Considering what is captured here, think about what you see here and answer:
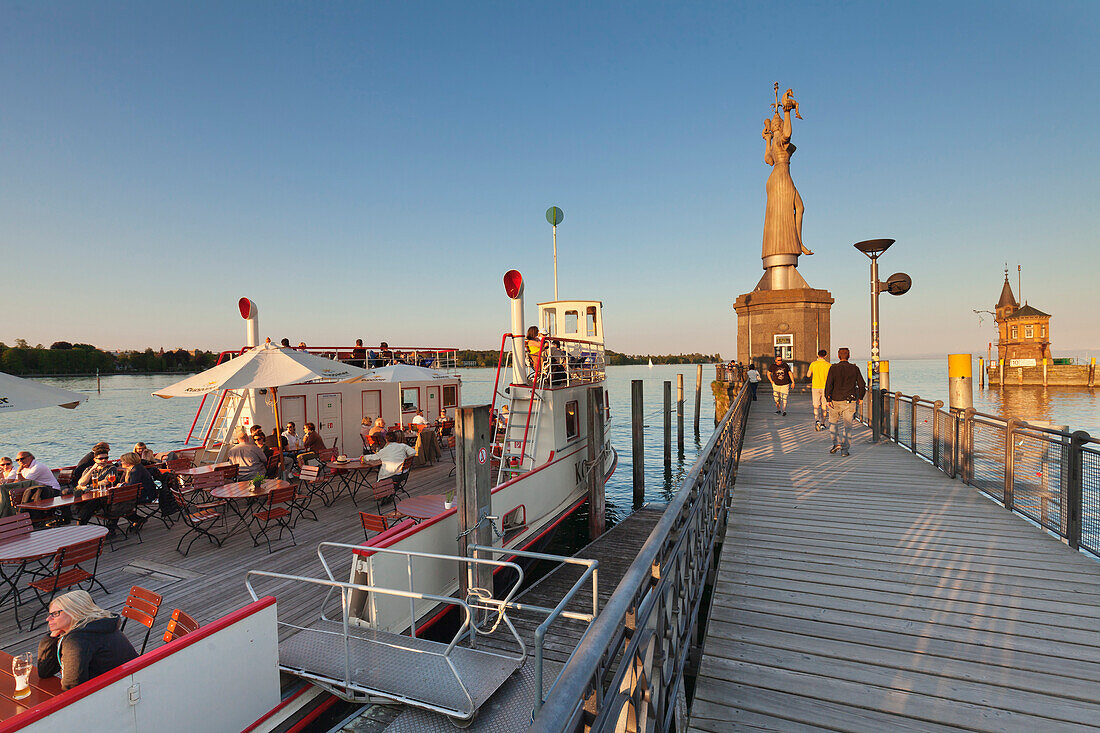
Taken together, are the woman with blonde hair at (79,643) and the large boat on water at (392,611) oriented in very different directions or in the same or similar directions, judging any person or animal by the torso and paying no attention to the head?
very different directions

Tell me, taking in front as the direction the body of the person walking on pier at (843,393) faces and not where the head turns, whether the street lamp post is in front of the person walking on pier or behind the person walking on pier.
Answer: in front

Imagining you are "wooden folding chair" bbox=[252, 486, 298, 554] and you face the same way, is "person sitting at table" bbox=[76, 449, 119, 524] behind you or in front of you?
in front

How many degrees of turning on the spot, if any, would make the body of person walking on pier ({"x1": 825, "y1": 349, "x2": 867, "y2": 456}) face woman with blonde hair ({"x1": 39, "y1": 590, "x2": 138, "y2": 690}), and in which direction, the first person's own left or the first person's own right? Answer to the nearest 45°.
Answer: approximately 135° to the first person's own left

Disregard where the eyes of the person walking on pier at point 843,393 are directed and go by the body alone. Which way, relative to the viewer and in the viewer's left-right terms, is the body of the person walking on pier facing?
facing away from the viewer

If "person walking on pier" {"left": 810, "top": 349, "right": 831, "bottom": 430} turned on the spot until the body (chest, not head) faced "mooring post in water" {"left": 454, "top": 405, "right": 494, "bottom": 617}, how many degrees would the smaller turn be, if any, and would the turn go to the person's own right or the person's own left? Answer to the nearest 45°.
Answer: approximately 135° to the person's own left

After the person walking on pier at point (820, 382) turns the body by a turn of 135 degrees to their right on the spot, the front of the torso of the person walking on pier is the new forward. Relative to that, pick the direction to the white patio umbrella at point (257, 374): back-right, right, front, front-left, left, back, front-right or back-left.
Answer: right

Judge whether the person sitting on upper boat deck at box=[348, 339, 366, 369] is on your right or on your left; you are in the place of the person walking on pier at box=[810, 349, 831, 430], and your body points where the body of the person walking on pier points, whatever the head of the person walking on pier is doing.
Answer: on your left

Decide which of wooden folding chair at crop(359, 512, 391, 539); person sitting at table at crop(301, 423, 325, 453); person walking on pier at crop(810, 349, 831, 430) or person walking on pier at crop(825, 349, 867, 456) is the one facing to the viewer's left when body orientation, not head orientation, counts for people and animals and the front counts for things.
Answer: the person sitting at table

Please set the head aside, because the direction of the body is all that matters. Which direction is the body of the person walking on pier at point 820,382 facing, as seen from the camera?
away from the camera

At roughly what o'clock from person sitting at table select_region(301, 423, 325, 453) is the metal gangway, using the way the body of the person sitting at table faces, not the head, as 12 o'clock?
The metal gangway is roughly at 9 o'clock from the person sitting at table.

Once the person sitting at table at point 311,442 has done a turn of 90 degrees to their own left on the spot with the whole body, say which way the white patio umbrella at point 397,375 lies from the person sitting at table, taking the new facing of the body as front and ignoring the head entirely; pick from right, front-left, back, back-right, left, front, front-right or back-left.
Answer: left

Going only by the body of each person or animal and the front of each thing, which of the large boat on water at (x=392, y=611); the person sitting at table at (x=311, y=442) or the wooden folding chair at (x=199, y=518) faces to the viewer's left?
the person sitting at table

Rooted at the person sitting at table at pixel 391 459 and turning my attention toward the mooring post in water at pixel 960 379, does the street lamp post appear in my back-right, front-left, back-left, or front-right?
front-left

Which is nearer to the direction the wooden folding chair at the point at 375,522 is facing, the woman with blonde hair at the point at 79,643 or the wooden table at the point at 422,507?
the wooden table
